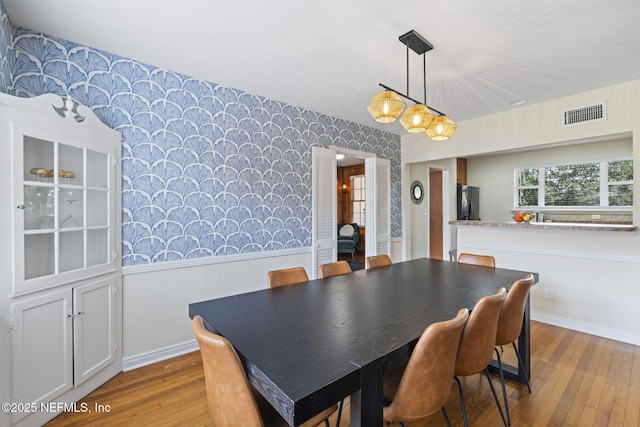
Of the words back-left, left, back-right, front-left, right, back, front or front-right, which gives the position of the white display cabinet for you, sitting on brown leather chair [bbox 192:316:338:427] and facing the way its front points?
left

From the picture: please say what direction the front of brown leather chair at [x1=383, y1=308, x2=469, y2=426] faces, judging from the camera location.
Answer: facing away from the viewer and to the left of the viewer

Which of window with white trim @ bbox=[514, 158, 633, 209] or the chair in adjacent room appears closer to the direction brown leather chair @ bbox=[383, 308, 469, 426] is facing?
the chair in adjacent room

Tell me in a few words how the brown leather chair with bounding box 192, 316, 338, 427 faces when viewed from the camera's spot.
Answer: facing away from the viewer and to the right of the viewer

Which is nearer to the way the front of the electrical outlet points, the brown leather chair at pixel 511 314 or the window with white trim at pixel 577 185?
the brown leather chair

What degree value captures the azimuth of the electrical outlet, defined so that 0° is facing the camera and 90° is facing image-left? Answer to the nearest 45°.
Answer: approximately 0°

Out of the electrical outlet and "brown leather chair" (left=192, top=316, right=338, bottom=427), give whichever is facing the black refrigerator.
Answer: the brown leather chair

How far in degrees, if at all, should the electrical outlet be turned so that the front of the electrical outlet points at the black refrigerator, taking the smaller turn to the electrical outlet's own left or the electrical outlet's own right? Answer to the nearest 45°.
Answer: approximately 135° to the electrical outlet's own right

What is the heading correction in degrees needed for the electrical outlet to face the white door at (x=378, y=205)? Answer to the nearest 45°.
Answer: approximately 90° to its right

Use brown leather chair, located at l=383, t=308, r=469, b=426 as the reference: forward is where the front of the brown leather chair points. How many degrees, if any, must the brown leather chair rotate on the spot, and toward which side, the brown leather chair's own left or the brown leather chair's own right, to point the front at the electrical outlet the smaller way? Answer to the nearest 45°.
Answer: approximately 90° to the brown leather chair's own right

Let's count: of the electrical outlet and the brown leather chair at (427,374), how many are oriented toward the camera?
1

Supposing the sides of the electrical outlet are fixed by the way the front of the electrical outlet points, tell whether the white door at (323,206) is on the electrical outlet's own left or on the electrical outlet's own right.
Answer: on the electrical outlet's own right

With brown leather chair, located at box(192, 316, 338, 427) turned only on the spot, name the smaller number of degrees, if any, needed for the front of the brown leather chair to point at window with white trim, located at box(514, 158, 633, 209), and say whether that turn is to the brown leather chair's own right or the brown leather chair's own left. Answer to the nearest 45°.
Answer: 0° — it already faces it

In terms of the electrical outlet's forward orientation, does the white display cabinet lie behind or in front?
in front

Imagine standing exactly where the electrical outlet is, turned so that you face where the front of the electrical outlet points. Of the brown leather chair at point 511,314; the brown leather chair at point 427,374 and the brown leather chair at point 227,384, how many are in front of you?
3
